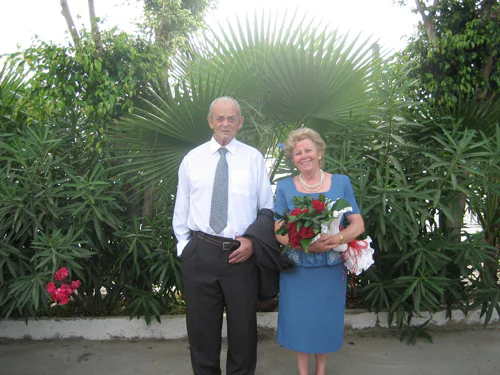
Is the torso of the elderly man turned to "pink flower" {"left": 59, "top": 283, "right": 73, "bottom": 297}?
no

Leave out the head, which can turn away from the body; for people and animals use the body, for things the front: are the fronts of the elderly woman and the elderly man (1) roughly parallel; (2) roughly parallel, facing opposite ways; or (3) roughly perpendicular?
roughly parallel

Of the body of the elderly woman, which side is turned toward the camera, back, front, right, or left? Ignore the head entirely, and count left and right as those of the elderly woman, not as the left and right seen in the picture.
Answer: front

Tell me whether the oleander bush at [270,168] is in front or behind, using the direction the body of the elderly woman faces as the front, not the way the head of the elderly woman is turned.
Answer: behind

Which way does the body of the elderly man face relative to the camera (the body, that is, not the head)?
toward the camera

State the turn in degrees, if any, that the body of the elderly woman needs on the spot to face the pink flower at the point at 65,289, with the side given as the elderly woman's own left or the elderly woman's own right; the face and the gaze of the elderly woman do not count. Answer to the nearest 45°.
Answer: approximately 90° to the elderly woman's own right

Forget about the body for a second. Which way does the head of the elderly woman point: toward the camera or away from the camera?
toward the camera

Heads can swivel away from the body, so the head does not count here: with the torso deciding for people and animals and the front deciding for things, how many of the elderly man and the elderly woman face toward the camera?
2

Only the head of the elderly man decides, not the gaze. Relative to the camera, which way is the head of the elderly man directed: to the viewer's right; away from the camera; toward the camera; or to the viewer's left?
toward the camera
